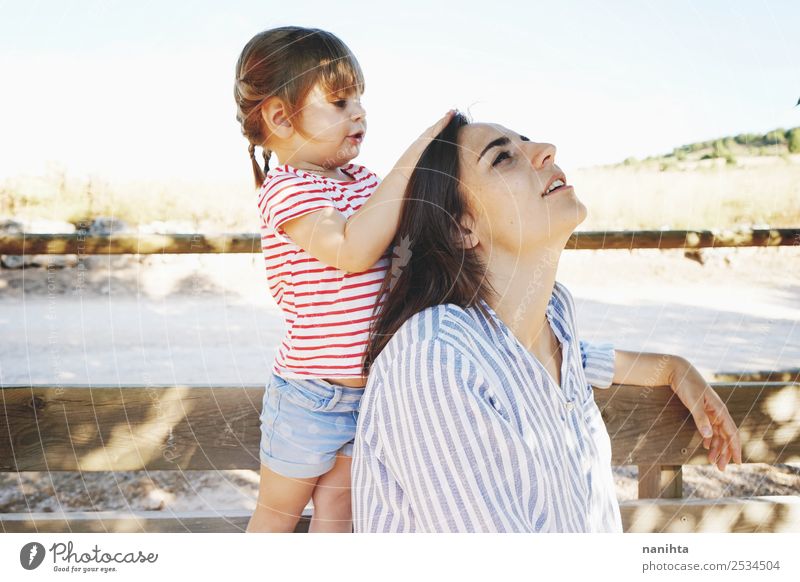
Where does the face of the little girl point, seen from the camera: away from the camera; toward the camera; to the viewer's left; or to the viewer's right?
to the viewer's right

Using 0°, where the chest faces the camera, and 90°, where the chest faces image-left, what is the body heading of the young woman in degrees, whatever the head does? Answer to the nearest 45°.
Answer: approximately 315°
